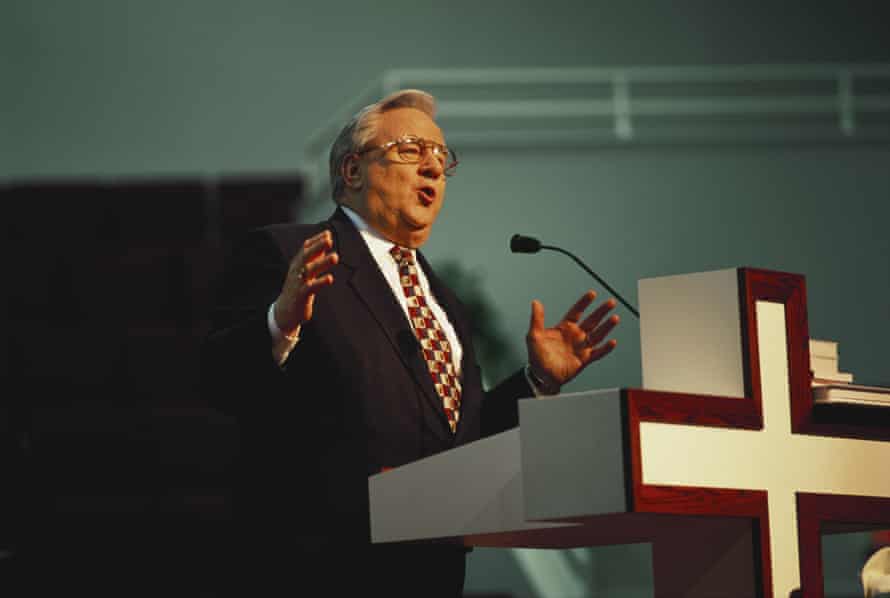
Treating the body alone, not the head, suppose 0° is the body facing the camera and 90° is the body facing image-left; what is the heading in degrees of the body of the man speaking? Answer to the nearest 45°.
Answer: approximately 315°

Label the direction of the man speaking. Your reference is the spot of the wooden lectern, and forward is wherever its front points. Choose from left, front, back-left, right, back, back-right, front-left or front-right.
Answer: back

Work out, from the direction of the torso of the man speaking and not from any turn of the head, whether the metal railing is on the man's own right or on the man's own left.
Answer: on the man's own left

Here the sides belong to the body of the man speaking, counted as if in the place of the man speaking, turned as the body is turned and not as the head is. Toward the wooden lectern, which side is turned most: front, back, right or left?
front

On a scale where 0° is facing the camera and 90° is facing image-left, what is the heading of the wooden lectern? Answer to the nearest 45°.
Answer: approximately 315°

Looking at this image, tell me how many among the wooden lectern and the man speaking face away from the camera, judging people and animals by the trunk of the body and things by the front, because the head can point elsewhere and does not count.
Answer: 0

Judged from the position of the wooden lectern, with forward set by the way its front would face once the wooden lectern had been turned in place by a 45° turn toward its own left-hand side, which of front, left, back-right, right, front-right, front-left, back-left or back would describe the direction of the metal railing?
left

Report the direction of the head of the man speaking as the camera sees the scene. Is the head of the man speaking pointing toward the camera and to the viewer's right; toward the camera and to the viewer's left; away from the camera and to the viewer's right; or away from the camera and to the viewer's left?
toward the camera and to the viewer's right
